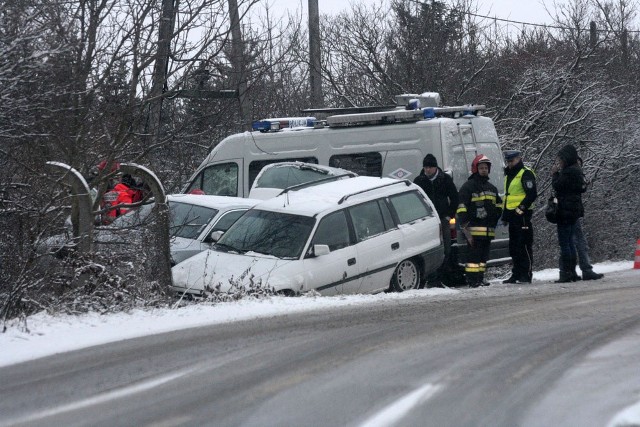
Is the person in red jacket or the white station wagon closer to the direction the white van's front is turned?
the person in red jacket

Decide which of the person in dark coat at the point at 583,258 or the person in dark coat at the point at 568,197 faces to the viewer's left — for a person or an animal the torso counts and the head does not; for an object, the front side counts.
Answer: the person in dark coat at the point at 568,197

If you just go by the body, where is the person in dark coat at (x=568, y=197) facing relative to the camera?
to the viewer's left

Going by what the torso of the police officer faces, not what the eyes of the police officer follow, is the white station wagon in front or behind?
in front

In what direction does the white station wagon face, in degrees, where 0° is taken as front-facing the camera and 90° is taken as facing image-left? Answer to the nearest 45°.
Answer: approximately 45°

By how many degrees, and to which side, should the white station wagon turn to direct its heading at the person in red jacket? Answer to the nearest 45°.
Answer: approximately 45° to its right

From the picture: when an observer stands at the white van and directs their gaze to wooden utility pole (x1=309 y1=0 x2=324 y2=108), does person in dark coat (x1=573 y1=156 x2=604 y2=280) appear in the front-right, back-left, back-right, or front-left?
back-right

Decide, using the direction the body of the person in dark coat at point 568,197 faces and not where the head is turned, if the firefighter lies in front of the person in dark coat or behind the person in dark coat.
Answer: in front
